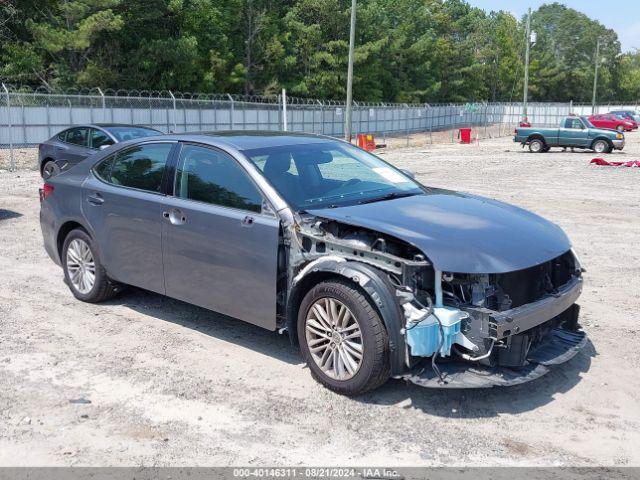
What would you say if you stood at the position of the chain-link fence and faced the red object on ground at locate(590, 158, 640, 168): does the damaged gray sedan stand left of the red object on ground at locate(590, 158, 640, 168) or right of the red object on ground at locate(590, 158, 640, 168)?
right

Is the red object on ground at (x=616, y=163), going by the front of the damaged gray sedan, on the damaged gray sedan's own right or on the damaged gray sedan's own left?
on the damaged gray sedan's own left

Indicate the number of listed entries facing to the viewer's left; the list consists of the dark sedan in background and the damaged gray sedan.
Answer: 0

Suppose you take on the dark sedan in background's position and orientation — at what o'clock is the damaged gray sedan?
The damaged gray sedan is roughly at 1 o'clock from the dark sedan in background.

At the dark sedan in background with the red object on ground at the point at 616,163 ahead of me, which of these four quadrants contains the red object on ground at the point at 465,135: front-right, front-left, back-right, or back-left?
front-left

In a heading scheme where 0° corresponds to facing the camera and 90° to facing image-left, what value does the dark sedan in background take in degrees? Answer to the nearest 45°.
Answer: approximately 315°

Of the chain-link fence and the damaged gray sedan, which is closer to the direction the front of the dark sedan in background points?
the damaged gray sedan

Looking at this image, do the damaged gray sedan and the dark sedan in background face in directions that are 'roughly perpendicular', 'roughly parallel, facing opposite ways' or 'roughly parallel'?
roughly parallel

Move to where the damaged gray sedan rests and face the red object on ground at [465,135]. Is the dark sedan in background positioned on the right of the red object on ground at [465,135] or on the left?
left

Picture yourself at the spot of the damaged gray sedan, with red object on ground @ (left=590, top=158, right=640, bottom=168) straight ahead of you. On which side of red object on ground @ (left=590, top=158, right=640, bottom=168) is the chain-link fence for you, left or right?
left

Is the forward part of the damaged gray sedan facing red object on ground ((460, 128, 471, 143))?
no

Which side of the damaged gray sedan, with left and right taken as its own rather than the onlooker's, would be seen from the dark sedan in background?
back

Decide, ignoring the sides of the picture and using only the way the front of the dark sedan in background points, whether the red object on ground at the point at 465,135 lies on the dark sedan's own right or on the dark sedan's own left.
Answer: on the dark sedan's own left

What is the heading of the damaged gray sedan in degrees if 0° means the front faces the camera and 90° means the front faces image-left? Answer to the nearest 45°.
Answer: approximately 315°

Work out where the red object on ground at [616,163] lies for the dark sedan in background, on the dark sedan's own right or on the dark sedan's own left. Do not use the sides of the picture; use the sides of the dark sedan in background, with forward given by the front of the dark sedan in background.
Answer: on the dark sedan's own left
